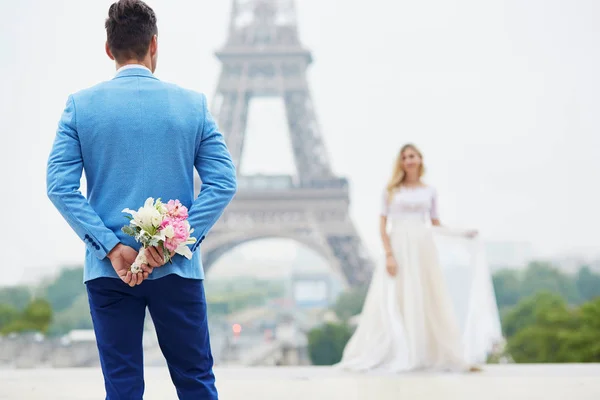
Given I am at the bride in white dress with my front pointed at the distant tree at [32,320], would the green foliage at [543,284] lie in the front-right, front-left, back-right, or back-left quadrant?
front-right

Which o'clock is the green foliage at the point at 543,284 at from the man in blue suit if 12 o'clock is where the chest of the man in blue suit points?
The green foliage is roughly at 1 o'clock from the man in blue suit.

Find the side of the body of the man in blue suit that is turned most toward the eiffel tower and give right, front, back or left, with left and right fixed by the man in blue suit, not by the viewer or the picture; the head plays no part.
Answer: front

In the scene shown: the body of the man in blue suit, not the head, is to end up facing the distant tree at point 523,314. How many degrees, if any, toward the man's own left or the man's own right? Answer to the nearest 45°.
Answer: approximately 45° to the man's own right

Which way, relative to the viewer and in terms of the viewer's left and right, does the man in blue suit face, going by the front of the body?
facing away from the viewer

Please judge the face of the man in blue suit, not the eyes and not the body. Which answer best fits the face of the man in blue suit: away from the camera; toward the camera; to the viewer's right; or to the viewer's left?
away from the camera

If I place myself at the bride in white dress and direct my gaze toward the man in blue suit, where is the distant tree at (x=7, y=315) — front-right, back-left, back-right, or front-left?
back-right

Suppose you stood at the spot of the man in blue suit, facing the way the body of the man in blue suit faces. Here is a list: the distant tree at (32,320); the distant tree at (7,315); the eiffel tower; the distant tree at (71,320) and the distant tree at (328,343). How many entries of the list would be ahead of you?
5

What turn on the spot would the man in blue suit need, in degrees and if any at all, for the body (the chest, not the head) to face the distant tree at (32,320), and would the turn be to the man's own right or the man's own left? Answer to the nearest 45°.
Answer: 0° — they already face it

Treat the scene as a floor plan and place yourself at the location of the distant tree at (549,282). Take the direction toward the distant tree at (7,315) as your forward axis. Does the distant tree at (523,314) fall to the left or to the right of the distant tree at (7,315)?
left

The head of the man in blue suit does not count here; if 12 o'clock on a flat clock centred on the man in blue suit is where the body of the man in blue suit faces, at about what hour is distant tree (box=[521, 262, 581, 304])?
The distant tree is roughly at 1 o'clock from the man in blue suit.

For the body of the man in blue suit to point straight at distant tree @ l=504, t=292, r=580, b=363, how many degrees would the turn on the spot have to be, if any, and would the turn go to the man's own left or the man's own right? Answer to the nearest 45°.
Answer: approximately 45° to the man's own right

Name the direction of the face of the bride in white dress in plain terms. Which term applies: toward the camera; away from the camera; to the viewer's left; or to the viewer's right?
toward the camera

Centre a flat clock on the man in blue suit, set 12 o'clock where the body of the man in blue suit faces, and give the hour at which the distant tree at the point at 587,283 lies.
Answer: The distant tree is roughly at 1 o'clock from the man in blue suit.

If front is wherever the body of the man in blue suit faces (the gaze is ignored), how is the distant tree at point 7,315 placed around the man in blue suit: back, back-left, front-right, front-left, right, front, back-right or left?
front

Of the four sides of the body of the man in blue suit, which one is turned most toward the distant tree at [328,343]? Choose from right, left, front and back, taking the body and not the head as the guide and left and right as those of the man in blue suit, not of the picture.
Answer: front

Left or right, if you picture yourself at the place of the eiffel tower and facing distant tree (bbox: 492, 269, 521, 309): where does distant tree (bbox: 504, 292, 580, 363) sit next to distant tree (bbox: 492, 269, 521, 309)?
right

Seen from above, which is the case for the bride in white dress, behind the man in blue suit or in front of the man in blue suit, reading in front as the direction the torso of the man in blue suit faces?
in front
